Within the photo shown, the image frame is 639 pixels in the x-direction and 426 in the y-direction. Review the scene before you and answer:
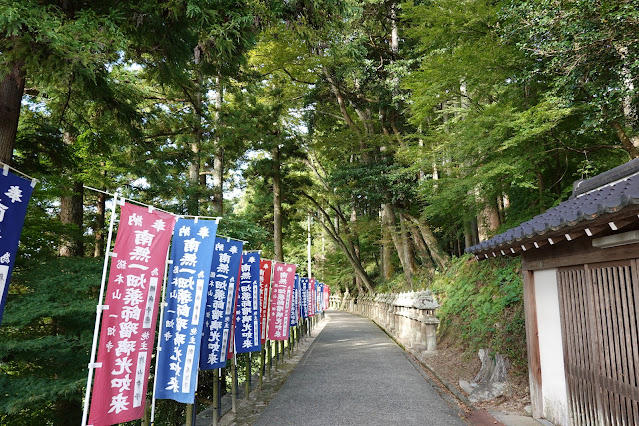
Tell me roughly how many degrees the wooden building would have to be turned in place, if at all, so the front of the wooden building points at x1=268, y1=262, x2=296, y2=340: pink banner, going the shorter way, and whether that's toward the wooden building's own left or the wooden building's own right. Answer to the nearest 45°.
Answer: approximately 90° to the wooden building's own right

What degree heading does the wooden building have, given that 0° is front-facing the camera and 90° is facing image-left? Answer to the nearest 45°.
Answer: approximately 45°

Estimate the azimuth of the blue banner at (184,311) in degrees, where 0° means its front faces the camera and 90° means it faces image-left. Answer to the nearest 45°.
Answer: approximately 0°
